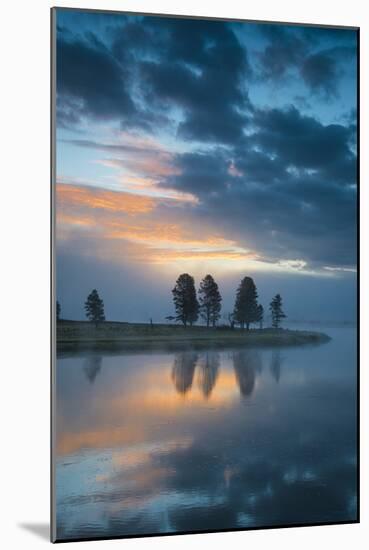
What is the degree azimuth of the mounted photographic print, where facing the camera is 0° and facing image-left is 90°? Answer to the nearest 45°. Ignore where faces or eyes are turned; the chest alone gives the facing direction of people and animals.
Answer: approximately 315°
